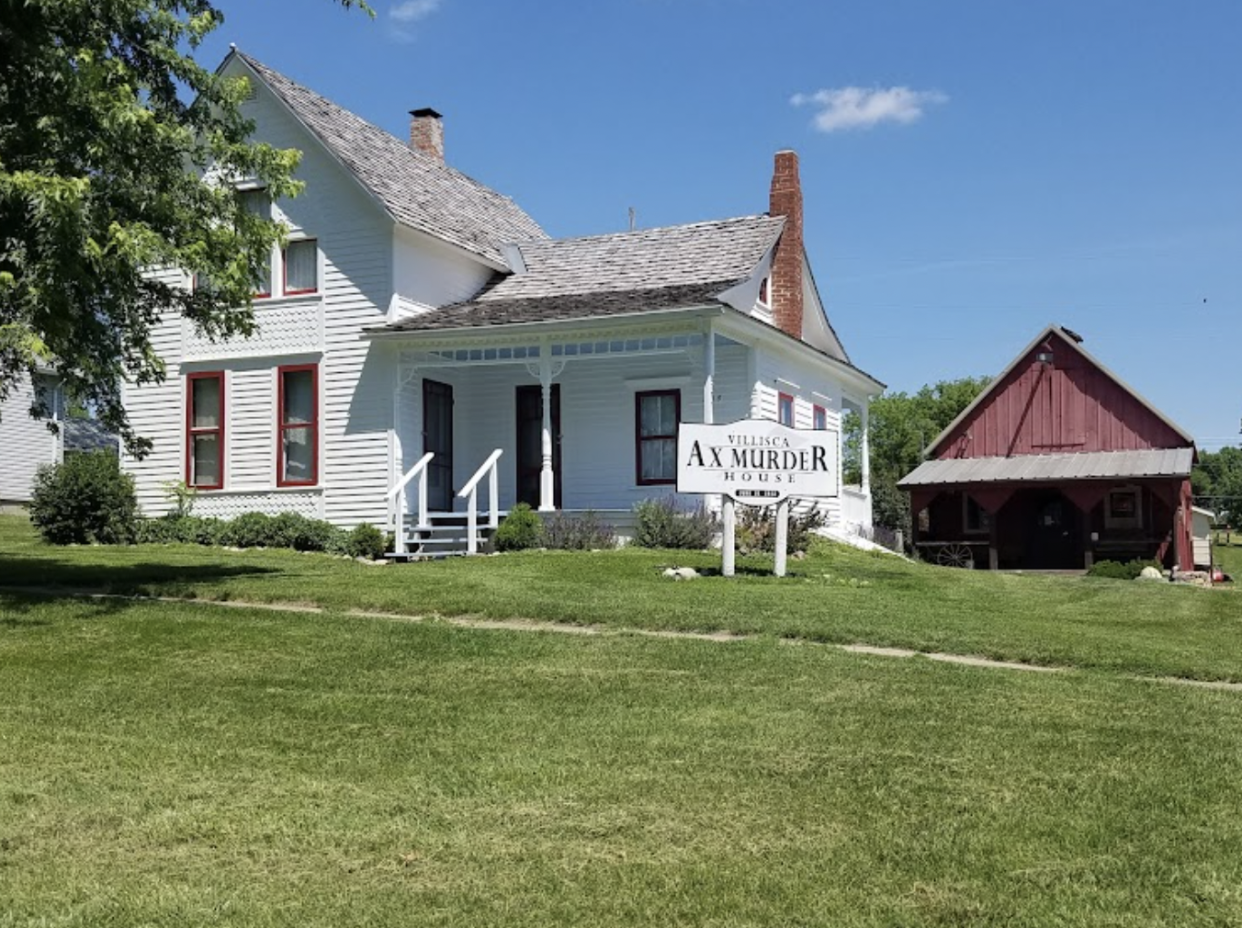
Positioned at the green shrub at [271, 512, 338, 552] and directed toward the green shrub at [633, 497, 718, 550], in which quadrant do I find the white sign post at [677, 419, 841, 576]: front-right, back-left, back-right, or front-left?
front-right

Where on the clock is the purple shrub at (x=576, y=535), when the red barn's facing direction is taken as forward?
The purple shrub is roughly at 1 o'clock from the red barn.

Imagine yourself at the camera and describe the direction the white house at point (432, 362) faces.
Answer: facing the viewer and to the left of the viewer

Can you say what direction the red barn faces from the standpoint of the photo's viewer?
facing the viewer

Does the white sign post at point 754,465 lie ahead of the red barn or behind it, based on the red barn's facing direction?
ahead

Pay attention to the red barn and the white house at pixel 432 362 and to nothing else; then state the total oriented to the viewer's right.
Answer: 0

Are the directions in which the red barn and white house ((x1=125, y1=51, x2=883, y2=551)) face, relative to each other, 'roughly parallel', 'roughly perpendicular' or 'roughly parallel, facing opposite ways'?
roughly parallel

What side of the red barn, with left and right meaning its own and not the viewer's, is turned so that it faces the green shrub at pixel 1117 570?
front

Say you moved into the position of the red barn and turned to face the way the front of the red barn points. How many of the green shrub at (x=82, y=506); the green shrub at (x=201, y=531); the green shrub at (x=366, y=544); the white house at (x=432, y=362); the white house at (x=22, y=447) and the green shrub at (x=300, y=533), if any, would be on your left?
0

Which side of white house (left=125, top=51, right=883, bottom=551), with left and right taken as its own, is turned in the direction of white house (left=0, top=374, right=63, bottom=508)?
right

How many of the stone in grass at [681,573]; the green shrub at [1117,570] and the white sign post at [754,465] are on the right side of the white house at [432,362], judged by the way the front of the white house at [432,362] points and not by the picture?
0

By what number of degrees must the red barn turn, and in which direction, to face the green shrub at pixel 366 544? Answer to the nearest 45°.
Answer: approximately 45° to its right

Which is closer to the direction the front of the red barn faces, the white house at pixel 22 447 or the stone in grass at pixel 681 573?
the stone in grass

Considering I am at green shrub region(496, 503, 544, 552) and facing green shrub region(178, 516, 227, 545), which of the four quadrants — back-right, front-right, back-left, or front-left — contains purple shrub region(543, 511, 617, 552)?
back-right
